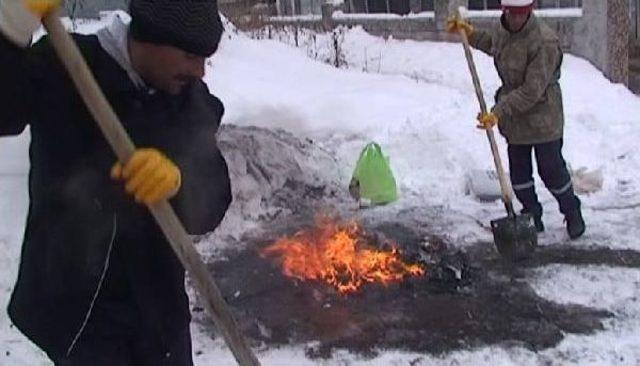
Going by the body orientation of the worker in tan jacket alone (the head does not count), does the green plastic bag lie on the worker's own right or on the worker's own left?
on the worker's own right

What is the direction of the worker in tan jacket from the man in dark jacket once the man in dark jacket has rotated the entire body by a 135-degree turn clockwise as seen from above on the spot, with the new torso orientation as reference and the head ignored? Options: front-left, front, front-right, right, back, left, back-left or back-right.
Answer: back-right

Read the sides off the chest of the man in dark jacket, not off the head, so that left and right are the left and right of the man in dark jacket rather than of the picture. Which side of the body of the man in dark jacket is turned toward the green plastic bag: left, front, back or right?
left

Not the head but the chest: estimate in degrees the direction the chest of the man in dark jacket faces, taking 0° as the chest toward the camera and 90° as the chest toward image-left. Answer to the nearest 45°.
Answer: approximately 315°

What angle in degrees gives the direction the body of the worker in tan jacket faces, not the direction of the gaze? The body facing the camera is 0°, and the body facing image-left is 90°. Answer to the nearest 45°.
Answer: approximately 45°
